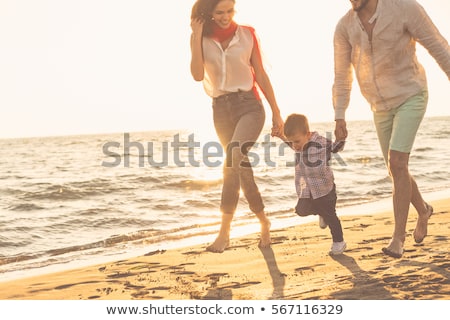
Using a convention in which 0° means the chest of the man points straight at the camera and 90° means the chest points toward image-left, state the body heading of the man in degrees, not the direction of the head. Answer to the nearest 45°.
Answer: approximately 45°

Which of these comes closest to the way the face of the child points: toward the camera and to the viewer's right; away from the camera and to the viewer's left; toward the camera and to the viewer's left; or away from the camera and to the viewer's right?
toward the camera and to the viewer's left

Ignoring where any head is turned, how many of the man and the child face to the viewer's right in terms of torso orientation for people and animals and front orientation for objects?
0

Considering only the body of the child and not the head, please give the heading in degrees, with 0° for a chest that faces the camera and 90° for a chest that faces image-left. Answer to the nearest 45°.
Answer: approximately 45°
